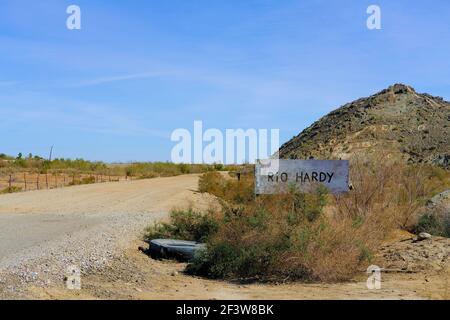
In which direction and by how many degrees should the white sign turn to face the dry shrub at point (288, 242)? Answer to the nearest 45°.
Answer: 0° — it already faces it

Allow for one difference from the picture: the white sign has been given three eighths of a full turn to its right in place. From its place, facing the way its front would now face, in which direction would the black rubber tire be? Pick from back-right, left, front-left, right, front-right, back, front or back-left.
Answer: left

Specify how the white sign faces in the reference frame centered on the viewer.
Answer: facing the viewer

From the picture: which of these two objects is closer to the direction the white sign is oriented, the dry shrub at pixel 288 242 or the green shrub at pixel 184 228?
the dry shrub

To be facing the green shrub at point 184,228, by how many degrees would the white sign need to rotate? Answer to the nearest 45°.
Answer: approximately 90° to its right
